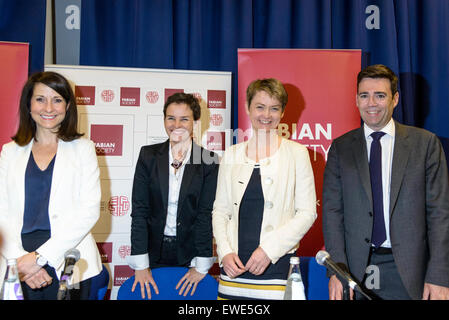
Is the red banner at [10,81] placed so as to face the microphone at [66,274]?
yes

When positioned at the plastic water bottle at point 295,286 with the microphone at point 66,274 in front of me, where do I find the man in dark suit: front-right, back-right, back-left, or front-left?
back-right

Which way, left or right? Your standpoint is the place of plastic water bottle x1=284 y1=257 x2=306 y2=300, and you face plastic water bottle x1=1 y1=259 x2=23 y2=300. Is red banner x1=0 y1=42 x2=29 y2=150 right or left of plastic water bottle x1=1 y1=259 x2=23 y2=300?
right

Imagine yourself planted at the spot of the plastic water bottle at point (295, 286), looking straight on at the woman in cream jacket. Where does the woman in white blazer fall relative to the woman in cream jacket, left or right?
left

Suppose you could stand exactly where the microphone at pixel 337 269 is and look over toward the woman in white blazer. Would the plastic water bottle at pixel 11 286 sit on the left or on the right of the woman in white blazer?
left

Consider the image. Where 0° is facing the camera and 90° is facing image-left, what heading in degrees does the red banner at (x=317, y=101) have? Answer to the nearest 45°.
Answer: approximately 0°
